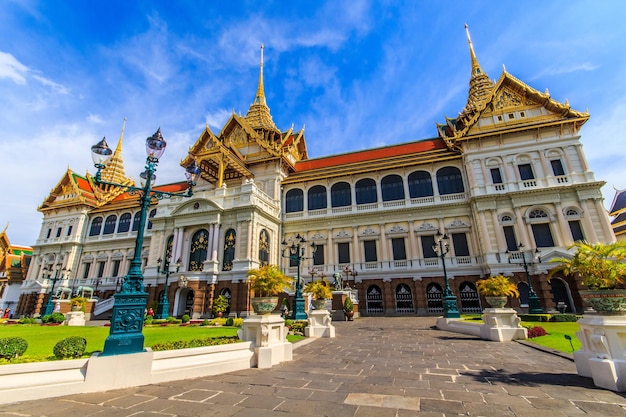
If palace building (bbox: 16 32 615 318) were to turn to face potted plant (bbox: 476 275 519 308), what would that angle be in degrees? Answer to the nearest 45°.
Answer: approximately 45° to its left

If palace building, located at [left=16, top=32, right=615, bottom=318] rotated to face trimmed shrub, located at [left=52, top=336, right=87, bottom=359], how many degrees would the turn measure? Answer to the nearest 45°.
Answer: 0° — it already faces it

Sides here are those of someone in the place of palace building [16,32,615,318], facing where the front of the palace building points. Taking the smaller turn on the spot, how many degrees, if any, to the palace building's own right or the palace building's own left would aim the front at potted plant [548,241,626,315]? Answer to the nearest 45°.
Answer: approximately 45° to the palace building's own left

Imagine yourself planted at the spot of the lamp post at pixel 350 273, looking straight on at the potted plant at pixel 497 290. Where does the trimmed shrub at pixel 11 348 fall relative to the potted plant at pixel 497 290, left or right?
right

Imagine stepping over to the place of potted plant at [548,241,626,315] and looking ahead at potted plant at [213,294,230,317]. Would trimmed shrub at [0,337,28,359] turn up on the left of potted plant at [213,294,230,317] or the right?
left

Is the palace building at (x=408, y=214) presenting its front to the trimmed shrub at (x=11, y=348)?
yes

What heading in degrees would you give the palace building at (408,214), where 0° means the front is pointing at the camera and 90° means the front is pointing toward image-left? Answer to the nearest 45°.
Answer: approximately 45°

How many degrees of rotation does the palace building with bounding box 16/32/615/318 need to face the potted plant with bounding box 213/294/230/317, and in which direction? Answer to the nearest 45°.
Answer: approximately 45° to its right
